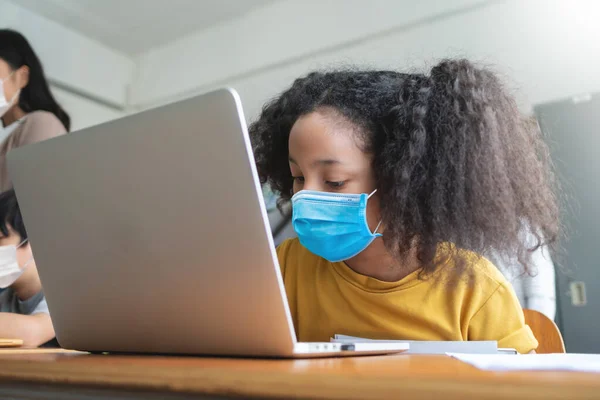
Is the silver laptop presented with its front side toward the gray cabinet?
yes

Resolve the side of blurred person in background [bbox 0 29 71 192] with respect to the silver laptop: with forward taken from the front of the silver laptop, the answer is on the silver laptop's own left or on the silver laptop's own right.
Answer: on the silver laptop's own left

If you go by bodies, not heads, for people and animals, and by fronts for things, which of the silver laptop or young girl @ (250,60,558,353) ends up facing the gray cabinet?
the silver laptop

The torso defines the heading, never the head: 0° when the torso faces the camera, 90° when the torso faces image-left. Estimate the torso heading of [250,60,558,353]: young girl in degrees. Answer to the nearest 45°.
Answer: approximately 45°

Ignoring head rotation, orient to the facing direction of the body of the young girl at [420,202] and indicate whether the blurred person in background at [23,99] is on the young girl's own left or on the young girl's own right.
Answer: on the young girl's own right

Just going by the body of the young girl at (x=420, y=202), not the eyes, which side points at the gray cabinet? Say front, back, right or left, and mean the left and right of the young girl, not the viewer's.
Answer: back

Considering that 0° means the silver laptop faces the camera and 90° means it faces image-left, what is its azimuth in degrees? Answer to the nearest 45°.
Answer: approximately 225°

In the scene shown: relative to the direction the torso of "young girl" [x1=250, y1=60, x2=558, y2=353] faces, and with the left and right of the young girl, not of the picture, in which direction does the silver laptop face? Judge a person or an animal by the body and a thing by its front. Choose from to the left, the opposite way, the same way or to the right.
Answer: the opposite way

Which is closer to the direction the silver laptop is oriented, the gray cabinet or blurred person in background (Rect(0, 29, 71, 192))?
the gray cabinet
